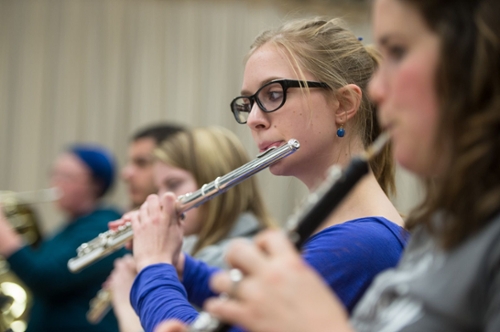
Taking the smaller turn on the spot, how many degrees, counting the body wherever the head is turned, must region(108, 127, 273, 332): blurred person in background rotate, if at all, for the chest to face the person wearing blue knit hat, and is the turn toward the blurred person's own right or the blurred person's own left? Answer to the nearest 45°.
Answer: approximately 45° to the blurred person's own right

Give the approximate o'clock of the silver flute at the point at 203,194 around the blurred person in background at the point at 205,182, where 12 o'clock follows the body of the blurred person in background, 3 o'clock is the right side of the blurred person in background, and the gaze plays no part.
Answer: The silver flute is roughly at 9 o'clock from the blurred person in background.

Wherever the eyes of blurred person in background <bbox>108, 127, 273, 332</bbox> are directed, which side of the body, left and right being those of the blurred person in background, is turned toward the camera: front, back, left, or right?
left

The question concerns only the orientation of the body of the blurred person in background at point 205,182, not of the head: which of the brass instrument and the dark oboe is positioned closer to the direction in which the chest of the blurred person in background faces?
the brass instrument

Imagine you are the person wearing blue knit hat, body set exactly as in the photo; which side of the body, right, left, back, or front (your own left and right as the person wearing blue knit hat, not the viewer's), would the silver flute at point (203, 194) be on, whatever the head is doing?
left
